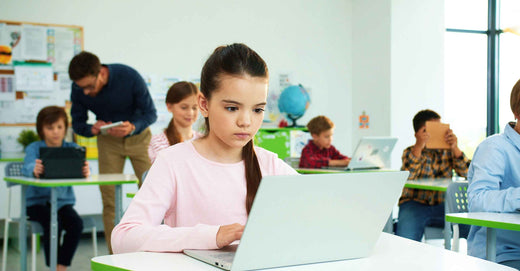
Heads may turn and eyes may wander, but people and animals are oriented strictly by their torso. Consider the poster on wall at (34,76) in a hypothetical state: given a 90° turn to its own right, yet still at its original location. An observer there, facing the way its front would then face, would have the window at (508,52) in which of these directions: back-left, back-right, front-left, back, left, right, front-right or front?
back

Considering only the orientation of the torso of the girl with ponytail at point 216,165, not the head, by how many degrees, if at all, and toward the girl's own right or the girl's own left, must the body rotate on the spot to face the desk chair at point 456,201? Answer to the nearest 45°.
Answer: approximately 90° to the girl's own left

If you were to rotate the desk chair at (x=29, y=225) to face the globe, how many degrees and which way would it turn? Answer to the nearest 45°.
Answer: approximately 90° to its left

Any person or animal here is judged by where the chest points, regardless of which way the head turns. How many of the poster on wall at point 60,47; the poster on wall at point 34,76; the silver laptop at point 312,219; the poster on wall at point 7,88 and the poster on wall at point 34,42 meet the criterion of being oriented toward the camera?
4

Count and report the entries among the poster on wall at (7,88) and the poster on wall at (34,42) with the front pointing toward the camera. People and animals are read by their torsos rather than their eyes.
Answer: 2

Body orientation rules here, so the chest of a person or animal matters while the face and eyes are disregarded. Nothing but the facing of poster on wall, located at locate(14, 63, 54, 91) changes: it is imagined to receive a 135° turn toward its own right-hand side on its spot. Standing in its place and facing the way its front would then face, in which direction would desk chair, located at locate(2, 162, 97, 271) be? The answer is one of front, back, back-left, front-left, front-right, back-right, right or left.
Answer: back-left

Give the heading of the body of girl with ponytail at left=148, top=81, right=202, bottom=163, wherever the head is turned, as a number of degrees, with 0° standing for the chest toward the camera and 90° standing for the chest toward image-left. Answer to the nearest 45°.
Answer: approximately 315°

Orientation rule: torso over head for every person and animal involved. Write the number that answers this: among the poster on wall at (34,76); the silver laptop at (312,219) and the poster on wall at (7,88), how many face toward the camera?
2

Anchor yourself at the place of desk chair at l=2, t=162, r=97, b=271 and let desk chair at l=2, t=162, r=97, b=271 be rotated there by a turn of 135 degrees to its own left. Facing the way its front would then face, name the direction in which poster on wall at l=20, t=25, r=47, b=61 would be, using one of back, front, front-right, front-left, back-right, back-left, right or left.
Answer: front

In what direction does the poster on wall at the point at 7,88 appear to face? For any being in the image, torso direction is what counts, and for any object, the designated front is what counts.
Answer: toward the camera

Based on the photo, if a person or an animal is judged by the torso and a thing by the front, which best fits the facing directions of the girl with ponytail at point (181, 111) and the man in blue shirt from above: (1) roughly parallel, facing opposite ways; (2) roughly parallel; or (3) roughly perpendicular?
roughly perpendicular

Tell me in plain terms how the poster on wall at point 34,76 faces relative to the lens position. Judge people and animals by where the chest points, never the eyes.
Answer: facing the viewer

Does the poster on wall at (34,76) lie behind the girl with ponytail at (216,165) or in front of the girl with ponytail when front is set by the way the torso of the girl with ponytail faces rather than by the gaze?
behind

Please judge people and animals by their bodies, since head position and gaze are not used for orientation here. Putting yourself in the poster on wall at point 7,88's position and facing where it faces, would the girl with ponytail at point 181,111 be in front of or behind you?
in front
